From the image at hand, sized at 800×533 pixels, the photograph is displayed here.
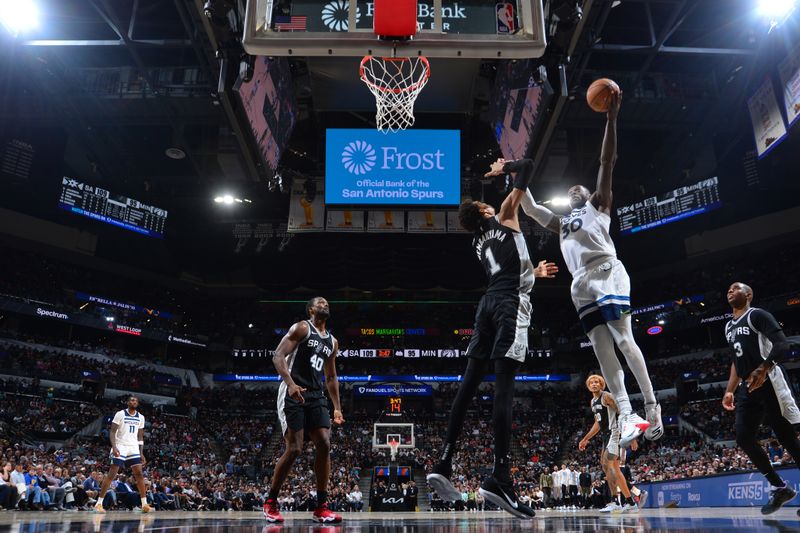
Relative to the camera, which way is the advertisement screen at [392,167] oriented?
toward the camera

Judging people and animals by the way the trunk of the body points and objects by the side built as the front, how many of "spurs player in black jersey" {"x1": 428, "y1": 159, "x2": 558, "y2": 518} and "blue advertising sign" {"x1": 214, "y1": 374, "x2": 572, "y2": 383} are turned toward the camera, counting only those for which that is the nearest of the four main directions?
1

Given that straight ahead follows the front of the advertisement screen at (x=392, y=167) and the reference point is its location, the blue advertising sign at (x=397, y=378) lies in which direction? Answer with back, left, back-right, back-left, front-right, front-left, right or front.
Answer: back

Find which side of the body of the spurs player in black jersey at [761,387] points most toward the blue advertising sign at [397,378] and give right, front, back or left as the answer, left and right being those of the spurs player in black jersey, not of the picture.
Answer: right

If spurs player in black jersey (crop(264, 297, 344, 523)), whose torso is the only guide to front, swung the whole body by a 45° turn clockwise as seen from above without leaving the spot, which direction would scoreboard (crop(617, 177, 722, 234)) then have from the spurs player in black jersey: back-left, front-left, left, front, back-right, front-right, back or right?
back-left

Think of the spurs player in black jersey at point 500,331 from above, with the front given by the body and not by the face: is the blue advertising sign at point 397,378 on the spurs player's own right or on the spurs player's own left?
on the spurs player's own left

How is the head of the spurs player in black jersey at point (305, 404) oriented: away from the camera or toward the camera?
toward the camera

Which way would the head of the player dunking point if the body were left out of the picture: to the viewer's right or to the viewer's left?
to the viewer's left

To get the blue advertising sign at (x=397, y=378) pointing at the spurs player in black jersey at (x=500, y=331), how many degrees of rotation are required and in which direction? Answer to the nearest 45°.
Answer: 0° — it already faces them

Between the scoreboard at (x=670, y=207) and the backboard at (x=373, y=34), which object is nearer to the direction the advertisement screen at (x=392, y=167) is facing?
the backboard

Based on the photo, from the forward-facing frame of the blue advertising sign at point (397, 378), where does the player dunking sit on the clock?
The player dunking is roughly at 12 o'clock from the blue advertising sign.

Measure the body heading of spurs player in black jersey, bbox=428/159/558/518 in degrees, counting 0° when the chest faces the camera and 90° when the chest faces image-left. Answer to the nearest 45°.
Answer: approximately 225°

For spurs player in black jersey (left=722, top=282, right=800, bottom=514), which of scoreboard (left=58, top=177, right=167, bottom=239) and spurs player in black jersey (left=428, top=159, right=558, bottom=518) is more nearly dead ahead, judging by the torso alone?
the spurs player in black jersey

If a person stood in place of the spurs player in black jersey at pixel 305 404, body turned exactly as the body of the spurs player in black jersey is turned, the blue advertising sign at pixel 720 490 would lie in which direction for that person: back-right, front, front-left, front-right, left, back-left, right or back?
left
